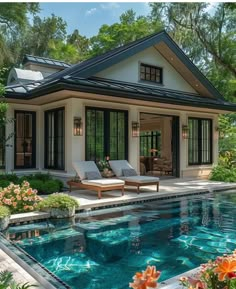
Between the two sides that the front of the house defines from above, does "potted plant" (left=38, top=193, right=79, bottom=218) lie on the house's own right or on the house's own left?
on the house's own right

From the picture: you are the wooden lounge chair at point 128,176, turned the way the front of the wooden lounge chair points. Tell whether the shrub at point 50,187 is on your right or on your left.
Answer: on your right

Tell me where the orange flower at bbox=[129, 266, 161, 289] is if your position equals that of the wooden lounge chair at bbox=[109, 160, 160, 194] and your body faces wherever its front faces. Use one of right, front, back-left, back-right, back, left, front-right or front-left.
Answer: front-right

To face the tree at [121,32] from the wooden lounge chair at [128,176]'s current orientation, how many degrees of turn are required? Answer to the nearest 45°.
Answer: approximately 135° to its left

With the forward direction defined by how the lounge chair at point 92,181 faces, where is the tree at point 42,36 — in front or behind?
behind

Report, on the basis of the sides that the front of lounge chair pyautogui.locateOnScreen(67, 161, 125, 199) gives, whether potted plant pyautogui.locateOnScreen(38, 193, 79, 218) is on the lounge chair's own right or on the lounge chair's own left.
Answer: on the lounge chair's own right

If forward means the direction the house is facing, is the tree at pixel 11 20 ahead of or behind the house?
behind

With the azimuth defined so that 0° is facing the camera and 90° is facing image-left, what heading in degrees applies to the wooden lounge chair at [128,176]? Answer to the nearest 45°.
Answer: approximately 315°

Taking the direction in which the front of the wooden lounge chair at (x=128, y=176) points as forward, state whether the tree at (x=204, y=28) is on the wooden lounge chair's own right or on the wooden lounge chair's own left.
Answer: on the wooden lounge chair's own left

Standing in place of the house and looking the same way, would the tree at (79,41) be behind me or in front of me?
behind

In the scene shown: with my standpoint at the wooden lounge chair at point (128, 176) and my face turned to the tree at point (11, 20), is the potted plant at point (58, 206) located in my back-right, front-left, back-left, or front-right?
back-left

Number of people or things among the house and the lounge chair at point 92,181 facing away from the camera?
0
